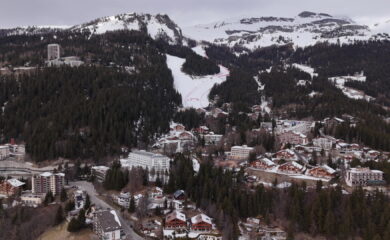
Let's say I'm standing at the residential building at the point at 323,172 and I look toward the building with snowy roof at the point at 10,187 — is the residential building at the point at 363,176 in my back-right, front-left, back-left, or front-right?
back-left

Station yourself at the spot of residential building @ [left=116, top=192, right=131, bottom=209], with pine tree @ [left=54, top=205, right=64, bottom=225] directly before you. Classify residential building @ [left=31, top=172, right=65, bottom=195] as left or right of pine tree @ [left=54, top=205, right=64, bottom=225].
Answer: right

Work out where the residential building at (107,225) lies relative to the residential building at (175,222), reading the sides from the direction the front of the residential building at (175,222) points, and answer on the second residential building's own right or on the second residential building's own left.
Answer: on the second residential building's own right

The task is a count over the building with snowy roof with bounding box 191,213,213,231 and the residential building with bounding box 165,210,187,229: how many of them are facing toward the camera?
2

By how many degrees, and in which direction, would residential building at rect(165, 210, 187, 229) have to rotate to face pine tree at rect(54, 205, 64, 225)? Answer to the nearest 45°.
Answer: approximately 90° to its right

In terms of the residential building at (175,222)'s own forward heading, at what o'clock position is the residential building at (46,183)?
the residential building at (46,183) is roughly at 4 o'clock from the residential building at (175,222).

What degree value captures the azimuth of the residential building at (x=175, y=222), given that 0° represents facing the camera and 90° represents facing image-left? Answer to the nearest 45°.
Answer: approximately 0°

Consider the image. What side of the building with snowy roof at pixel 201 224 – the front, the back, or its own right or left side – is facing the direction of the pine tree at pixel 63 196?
right

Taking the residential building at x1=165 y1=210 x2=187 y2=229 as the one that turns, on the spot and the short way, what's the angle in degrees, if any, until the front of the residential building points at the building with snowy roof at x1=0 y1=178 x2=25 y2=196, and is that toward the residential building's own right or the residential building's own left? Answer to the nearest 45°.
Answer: approximately 135° to the residential building's own right

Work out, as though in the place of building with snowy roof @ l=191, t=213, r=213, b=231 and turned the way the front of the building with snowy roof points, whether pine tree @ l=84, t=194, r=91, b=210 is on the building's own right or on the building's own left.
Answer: on the building's own right

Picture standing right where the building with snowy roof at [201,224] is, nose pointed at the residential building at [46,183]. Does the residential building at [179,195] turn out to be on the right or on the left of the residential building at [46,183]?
right

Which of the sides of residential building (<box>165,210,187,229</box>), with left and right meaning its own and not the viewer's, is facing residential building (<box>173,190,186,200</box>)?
back

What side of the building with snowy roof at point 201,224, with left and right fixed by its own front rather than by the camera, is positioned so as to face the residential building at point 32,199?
right

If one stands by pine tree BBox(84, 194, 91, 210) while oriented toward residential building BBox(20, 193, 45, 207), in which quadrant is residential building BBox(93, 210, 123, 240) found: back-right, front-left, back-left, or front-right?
back-left
